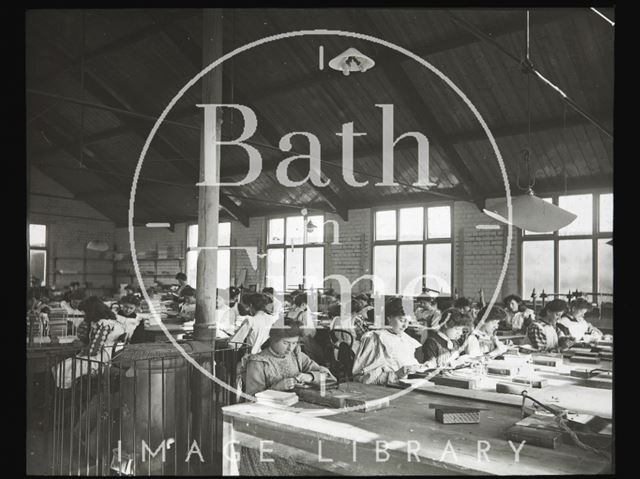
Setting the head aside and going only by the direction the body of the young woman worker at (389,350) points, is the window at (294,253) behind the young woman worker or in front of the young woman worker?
behind

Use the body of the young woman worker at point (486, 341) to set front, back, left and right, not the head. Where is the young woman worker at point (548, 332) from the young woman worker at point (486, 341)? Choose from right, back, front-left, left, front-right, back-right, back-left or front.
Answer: left

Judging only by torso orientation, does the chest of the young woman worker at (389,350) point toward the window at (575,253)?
no

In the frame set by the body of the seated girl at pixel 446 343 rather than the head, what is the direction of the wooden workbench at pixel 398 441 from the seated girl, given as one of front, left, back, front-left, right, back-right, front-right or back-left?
front-right

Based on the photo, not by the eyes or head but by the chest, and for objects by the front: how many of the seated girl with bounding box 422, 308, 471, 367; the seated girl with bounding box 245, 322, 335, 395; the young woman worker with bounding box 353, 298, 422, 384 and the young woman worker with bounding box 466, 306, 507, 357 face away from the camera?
0

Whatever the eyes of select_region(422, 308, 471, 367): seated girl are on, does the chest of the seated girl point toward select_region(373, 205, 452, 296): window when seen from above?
no

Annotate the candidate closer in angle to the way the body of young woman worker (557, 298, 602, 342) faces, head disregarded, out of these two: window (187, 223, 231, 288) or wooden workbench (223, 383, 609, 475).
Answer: the wooden workbench

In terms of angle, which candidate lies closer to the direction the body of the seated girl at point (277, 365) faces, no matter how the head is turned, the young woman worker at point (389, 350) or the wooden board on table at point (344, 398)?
the wooden board on table

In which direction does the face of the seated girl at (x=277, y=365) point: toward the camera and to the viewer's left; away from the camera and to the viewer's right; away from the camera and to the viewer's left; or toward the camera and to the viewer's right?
toward the camera and to the viewer's right

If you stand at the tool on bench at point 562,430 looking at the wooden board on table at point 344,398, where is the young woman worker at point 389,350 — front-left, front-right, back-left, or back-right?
front-right

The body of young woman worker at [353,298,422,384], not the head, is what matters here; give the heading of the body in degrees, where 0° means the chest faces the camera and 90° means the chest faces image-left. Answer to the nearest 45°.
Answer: approximately 315°

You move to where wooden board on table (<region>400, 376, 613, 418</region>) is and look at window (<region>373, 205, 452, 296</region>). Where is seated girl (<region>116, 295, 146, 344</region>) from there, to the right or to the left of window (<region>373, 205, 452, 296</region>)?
left
